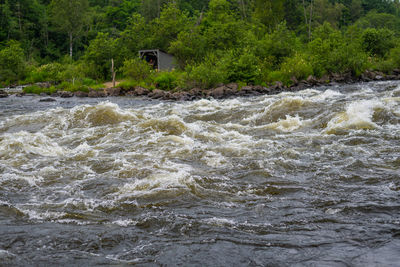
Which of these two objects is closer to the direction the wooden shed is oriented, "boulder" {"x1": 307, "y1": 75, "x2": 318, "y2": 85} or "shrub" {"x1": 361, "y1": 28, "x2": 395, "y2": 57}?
the boulder

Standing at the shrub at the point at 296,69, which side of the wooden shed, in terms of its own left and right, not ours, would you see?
left

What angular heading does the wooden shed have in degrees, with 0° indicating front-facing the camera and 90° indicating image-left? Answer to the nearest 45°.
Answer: approximately 45°

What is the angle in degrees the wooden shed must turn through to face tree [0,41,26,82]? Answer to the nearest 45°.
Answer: approximately 45° to its right

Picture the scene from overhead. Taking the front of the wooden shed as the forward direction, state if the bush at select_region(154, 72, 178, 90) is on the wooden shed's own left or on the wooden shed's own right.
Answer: on the wooden shed's own left

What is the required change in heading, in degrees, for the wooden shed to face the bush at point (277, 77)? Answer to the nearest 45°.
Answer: approximately 90° to its left

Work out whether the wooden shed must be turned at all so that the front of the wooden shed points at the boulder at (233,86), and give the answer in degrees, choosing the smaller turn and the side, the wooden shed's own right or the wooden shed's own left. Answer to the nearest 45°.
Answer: approximately 45° to the wooden shed's own left

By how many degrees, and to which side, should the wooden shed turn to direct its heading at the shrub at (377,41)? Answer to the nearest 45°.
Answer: approximately 135° to its left
